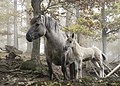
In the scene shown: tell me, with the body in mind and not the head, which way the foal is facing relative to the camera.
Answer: to the viewer's left

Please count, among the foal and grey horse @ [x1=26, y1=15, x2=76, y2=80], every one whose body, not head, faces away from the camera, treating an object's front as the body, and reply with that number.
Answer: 0

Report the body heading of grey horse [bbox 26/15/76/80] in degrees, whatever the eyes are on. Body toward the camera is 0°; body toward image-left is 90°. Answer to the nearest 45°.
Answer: approximately 45°
